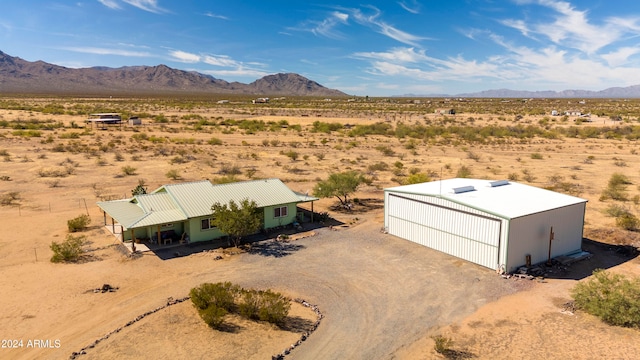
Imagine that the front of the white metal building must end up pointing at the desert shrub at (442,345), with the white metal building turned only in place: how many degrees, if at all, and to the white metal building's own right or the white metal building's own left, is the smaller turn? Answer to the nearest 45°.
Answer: approximately 45° to the white metal building's own left

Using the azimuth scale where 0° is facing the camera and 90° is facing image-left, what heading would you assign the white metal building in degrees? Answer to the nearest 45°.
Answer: approximately 45°

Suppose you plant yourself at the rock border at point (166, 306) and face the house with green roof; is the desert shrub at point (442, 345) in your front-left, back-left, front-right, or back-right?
back-right

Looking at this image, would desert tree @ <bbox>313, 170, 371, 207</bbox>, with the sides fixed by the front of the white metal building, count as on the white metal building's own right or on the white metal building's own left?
on the white metal building's own right

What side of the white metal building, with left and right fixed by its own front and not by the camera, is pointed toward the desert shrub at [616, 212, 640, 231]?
back

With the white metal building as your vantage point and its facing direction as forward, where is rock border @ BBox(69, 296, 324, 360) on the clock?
The rock border is roughly at 12 o'clock from the white metal building.

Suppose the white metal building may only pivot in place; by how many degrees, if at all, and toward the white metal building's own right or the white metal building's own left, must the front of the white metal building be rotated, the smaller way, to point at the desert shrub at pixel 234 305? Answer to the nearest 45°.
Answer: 0° — it already faces it

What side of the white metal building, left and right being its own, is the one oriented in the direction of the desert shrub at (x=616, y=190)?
back

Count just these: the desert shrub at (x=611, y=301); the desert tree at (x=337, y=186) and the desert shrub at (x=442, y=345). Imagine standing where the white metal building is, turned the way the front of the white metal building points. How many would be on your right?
1

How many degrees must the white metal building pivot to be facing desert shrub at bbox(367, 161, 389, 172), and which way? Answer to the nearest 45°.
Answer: approximately 90° to its right

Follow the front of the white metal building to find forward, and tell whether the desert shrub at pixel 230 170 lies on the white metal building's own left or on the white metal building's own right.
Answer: on the white metal building's own right

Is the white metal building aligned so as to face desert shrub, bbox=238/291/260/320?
yes

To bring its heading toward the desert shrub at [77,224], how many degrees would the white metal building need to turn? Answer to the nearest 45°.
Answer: approximately 45° to its right

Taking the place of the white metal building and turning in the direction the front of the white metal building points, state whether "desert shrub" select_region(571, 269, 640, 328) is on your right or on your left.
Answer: on your left
